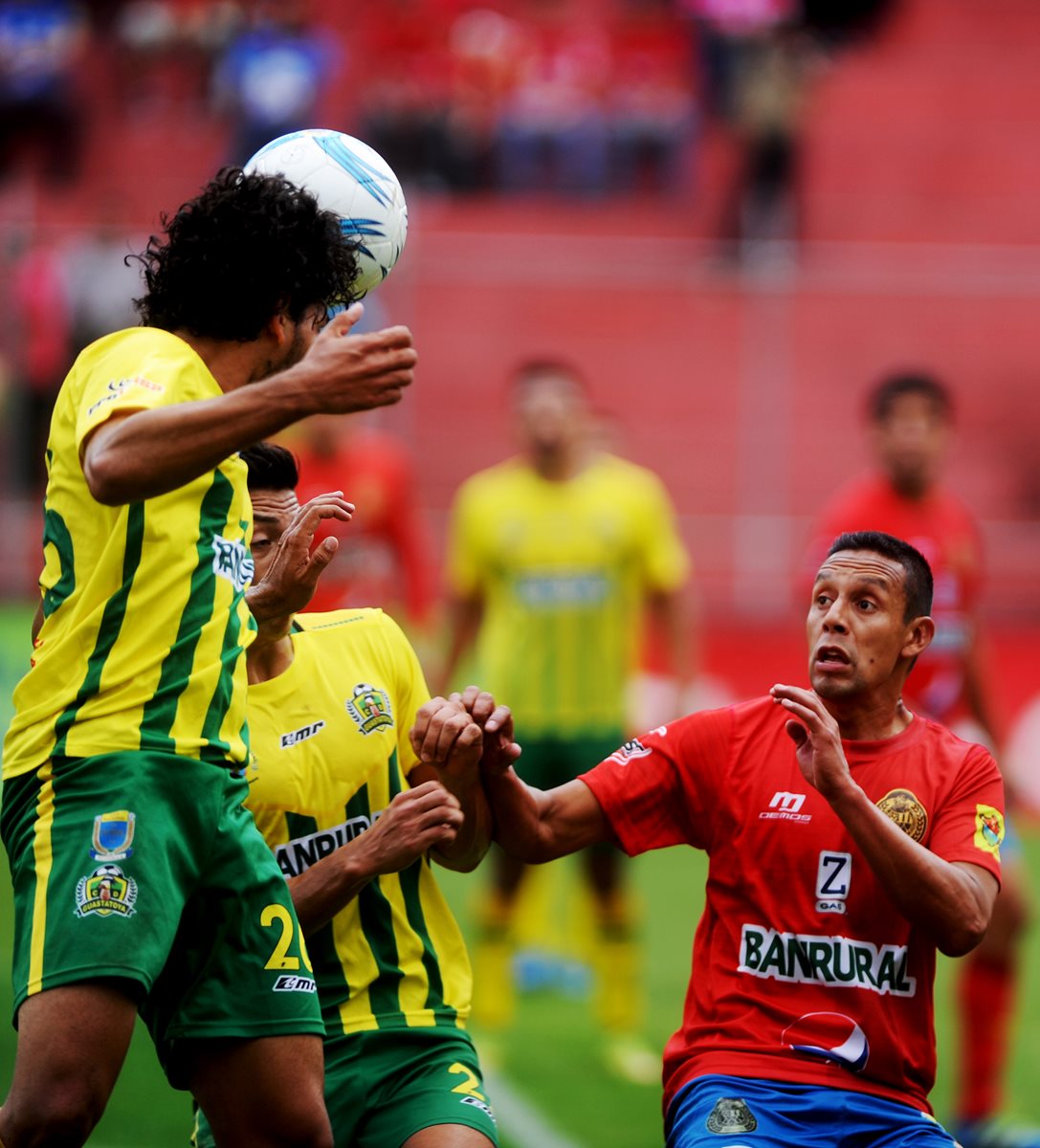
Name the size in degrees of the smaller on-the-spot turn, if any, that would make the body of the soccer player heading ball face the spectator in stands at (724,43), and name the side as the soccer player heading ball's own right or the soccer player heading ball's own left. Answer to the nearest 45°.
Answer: approximately 90° to the soccer player heading ball's own left

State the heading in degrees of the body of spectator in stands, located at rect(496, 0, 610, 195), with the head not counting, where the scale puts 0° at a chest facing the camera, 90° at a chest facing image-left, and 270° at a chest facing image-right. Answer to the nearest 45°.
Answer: approximately 0°

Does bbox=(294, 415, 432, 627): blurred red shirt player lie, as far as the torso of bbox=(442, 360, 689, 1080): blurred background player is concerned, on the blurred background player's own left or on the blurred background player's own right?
on the blurred background player's own right

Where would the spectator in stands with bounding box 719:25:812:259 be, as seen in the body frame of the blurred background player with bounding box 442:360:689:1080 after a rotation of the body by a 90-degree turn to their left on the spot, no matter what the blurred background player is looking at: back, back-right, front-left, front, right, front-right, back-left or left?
left

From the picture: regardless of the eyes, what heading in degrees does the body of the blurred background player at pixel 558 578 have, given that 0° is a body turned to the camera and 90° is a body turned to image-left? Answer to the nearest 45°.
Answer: approximately 0°

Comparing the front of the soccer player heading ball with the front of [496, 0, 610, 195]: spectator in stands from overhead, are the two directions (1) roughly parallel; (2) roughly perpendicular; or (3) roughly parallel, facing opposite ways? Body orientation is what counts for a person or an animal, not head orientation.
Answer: roughly perpendicular

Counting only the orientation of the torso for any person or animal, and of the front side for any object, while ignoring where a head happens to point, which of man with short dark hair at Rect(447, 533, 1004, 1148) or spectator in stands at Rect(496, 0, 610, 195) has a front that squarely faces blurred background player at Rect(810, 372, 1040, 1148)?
the spectator in stands

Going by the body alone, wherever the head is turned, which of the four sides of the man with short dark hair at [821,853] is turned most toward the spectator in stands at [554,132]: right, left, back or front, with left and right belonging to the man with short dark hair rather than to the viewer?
back

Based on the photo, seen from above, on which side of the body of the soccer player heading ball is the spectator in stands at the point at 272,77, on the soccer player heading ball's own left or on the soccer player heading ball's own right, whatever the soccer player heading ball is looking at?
on the soccer player heading ball's own left

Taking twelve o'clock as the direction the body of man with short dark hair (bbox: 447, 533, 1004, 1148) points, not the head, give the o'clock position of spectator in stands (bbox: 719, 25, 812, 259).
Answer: The spectator in stands is roughly at 6 o'clock from the man with short dark hair.

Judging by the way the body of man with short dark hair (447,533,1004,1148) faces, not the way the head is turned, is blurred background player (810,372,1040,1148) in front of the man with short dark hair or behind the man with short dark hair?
behind

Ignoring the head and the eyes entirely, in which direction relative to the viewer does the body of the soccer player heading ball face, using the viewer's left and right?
facing to the right of the viewer
